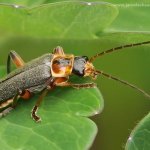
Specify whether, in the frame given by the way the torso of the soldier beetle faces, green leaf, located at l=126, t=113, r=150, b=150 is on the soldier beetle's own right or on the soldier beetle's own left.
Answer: on the soldier beetle's own right

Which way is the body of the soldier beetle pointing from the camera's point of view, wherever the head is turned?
to the viewer's right
